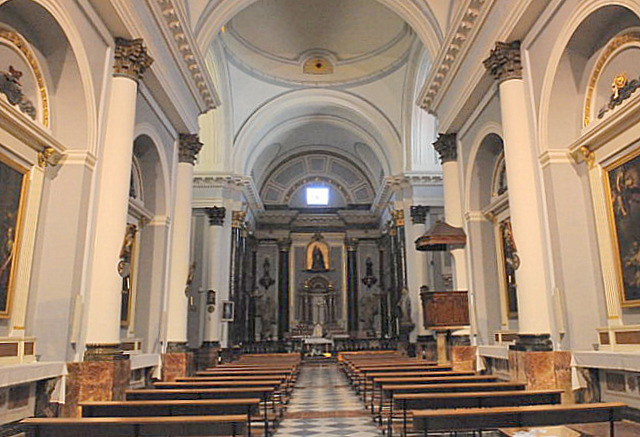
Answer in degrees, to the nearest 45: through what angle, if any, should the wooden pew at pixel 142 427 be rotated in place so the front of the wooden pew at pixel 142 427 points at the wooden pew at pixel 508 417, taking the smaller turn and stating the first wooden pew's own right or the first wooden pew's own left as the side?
approximately 90° to the first wooden pew's own right

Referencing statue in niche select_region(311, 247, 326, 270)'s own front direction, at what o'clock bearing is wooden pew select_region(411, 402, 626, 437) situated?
The wooden pew is roughly at 12 o'clock from the statue in niche.

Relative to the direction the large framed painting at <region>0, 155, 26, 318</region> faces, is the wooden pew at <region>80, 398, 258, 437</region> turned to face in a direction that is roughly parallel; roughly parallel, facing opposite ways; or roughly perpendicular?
roughly perpendicular

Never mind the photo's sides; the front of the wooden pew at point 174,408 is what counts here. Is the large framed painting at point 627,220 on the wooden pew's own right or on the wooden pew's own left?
on the wooden pew's own right

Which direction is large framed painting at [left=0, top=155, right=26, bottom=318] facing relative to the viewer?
to the viewer's right

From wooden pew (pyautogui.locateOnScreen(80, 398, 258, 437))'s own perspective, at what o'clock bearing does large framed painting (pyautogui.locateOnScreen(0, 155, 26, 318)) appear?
The large framed painting is roughly at 10 o'clock from the wooden pew.

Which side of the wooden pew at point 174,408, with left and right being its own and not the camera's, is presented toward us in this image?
back

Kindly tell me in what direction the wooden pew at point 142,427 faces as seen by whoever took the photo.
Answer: facing away from the viewer

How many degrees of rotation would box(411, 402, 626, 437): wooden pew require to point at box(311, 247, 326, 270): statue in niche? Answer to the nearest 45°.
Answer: approximately 45° to its left

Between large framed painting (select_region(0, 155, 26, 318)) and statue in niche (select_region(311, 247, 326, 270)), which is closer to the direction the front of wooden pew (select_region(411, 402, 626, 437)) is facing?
the statue in niche

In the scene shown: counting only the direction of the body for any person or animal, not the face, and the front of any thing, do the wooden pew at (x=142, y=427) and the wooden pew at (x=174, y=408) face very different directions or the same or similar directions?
same or similar directions

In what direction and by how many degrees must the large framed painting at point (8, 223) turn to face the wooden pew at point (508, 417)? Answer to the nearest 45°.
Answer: approximately 45° to its right

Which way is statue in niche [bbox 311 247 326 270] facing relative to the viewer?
toward the camera

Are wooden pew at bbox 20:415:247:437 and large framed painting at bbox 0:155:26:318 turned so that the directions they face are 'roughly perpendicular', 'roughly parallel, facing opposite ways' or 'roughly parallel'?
roughly perpendicular

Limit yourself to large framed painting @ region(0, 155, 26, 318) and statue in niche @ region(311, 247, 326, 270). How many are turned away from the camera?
0

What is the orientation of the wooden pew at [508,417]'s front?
away from the camera

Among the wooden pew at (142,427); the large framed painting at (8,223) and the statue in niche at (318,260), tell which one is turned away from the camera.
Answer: the wooden pew

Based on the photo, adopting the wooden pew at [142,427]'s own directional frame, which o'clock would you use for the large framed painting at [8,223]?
The large framed painting is roughly at 11 o'clock from the wooden pew.

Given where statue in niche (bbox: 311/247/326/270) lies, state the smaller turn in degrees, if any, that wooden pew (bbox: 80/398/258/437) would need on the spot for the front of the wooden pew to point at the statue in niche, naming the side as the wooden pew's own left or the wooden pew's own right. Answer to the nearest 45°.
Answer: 0° — it already faces it
